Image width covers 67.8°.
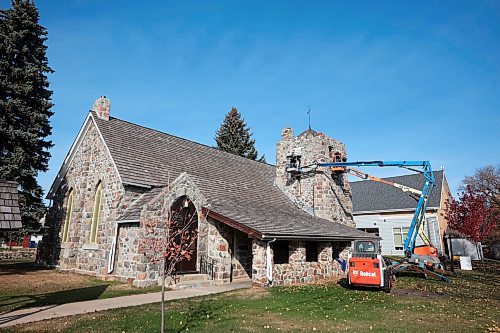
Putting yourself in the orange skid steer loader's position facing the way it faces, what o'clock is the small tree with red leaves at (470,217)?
The small tree with red leaves is roughly at 1 o'clock from the orange skid steer loader.

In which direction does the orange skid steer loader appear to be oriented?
away from the camera

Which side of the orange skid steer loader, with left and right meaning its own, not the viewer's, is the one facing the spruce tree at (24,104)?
left

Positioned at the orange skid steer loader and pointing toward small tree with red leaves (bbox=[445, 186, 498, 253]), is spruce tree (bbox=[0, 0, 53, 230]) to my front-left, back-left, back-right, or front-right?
back-left

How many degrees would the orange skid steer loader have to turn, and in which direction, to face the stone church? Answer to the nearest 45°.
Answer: approximately 90° to its left

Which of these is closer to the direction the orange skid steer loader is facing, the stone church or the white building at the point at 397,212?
the white building

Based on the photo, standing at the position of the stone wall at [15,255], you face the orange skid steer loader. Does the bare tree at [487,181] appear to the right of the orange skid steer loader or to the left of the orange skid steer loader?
left

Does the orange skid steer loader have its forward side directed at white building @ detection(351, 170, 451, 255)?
yes

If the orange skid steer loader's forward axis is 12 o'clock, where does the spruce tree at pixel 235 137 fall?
The spruce tree is roughly at 11 o'clock from the orange skid steer loader.
